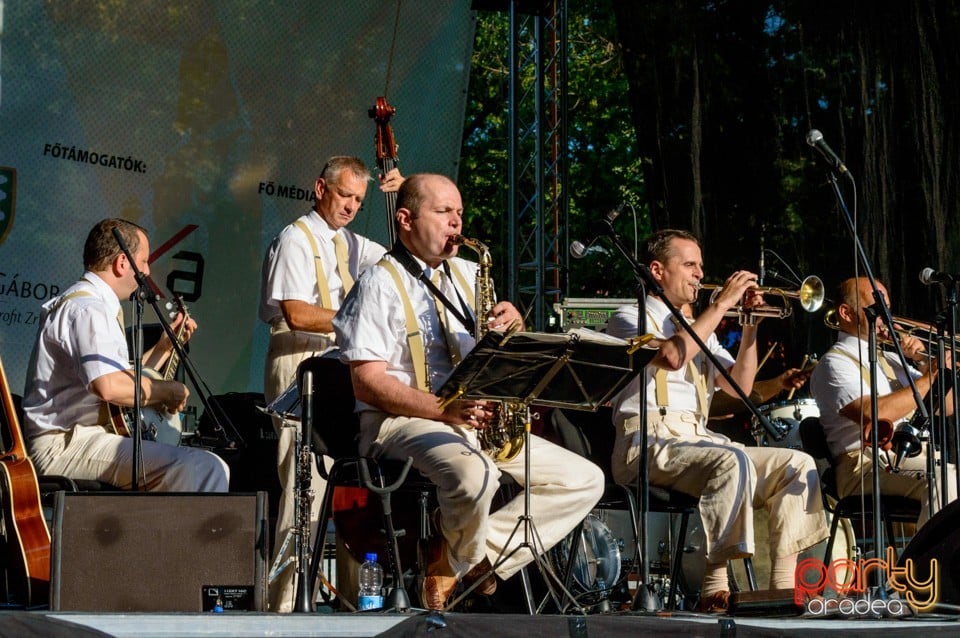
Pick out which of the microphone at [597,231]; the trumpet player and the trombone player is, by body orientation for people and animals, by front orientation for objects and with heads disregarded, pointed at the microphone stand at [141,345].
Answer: the microphone

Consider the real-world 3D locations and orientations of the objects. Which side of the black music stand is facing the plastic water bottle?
left

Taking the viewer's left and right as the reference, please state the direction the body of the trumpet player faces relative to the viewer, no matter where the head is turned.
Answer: facing the viewer and to the right of the viewer

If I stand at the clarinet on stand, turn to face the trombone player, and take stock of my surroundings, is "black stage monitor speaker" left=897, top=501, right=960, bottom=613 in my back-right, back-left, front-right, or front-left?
front-right

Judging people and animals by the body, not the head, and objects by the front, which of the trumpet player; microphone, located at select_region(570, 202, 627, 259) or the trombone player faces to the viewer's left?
the microphone

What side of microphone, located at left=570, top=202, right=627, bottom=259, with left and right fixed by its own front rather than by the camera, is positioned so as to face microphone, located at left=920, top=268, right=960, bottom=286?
back

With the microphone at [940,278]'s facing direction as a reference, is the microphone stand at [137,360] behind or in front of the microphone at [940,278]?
in front

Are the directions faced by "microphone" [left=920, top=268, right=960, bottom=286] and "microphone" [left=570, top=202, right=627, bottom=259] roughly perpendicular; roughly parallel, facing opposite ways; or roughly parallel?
roughly parallel

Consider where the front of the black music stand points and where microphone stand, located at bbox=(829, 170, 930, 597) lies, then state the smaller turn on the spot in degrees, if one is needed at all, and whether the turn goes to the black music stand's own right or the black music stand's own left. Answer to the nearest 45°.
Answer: approximately 90° to the black music stand's own right

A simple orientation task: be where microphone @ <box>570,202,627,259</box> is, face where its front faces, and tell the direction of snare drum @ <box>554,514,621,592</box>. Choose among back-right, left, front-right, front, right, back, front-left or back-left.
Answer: right

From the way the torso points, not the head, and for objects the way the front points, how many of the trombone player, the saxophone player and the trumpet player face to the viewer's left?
0

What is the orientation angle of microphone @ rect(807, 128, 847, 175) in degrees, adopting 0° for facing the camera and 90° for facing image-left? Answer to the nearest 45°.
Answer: approximately 90°

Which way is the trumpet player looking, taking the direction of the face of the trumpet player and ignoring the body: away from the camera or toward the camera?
toward the camera

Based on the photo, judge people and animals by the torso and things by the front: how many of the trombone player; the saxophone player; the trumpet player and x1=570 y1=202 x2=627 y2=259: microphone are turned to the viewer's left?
1

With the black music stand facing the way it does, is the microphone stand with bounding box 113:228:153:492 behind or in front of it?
in front

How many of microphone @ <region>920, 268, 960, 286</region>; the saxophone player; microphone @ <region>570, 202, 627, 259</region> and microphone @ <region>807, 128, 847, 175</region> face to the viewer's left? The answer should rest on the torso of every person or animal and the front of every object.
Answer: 3

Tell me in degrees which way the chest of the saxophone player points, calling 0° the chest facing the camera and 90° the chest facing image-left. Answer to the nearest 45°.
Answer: approximately 315°

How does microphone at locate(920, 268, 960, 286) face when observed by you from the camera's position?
facing to the left of the viewer
